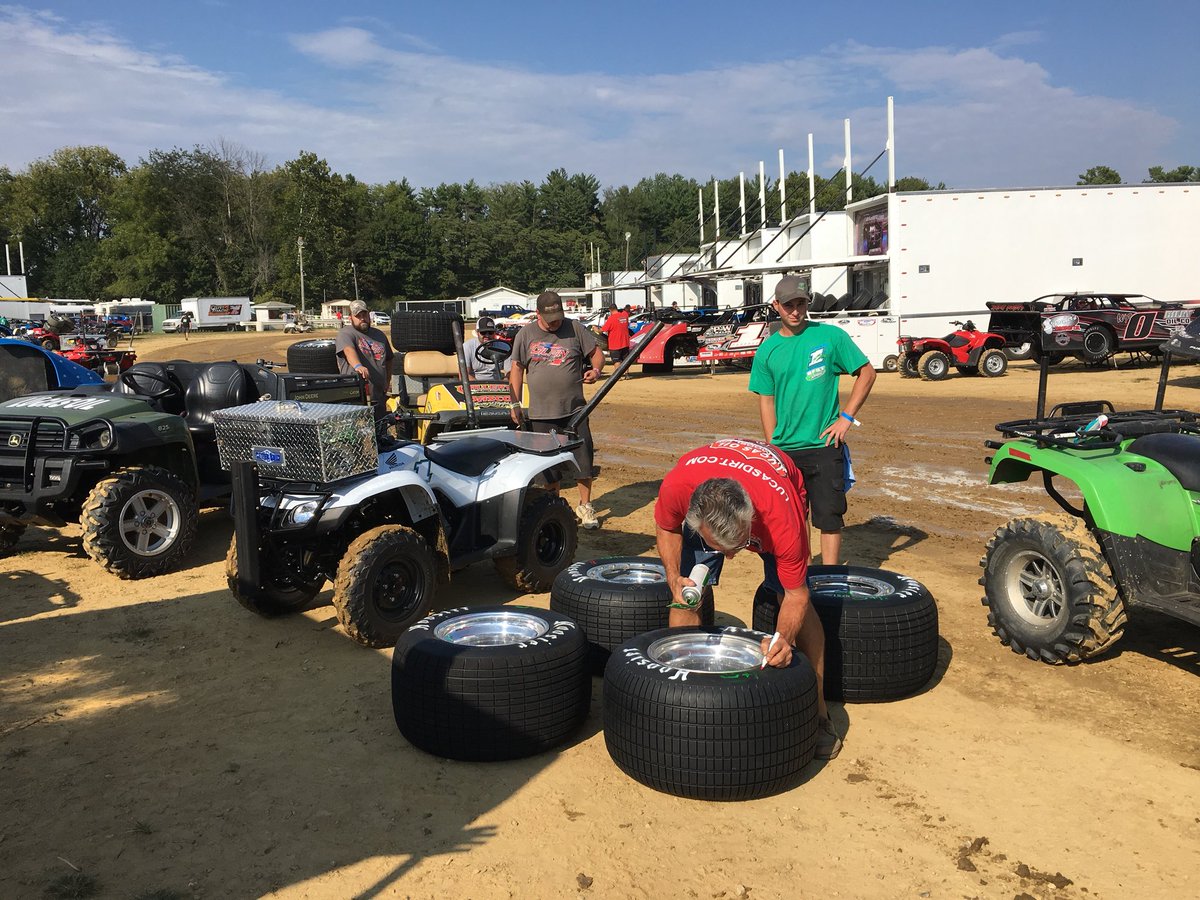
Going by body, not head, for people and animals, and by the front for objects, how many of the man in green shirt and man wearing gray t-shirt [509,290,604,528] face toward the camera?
2

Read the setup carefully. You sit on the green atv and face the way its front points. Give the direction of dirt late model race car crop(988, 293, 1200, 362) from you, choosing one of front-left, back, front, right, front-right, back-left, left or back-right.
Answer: back-left

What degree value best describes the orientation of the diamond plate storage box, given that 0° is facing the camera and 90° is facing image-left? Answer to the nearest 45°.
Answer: approximately 45°

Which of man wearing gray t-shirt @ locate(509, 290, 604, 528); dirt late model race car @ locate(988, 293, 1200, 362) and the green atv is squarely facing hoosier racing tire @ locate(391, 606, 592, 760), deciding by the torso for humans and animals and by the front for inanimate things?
the man wearing gray t-shirt

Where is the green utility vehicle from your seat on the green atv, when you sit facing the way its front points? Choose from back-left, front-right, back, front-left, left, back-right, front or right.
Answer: back-right

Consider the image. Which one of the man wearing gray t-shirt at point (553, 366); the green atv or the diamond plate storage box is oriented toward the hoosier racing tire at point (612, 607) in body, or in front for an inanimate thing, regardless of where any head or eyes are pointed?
the man wearing gray t-shirt

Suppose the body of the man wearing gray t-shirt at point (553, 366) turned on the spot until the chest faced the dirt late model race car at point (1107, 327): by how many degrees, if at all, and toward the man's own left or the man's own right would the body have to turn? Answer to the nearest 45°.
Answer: approximately 135° to the man's own left

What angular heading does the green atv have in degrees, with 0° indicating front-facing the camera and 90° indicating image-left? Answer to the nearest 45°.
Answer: approximately 315°

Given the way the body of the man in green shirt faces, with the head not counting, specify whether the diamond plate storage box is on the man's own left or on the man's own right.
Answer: on the man's own right

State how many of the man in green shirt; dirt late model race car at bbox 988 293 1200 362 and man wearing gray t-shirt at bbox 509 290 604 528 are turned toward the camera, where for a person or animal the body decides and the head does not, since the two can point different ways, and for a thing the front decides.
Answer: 2

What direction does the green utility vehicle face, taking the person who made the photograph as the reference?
facing the viewer and to the left of the viewer

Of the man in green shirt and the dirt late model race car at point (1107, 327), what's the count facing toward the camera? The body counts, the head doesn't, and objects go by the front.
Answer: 1
